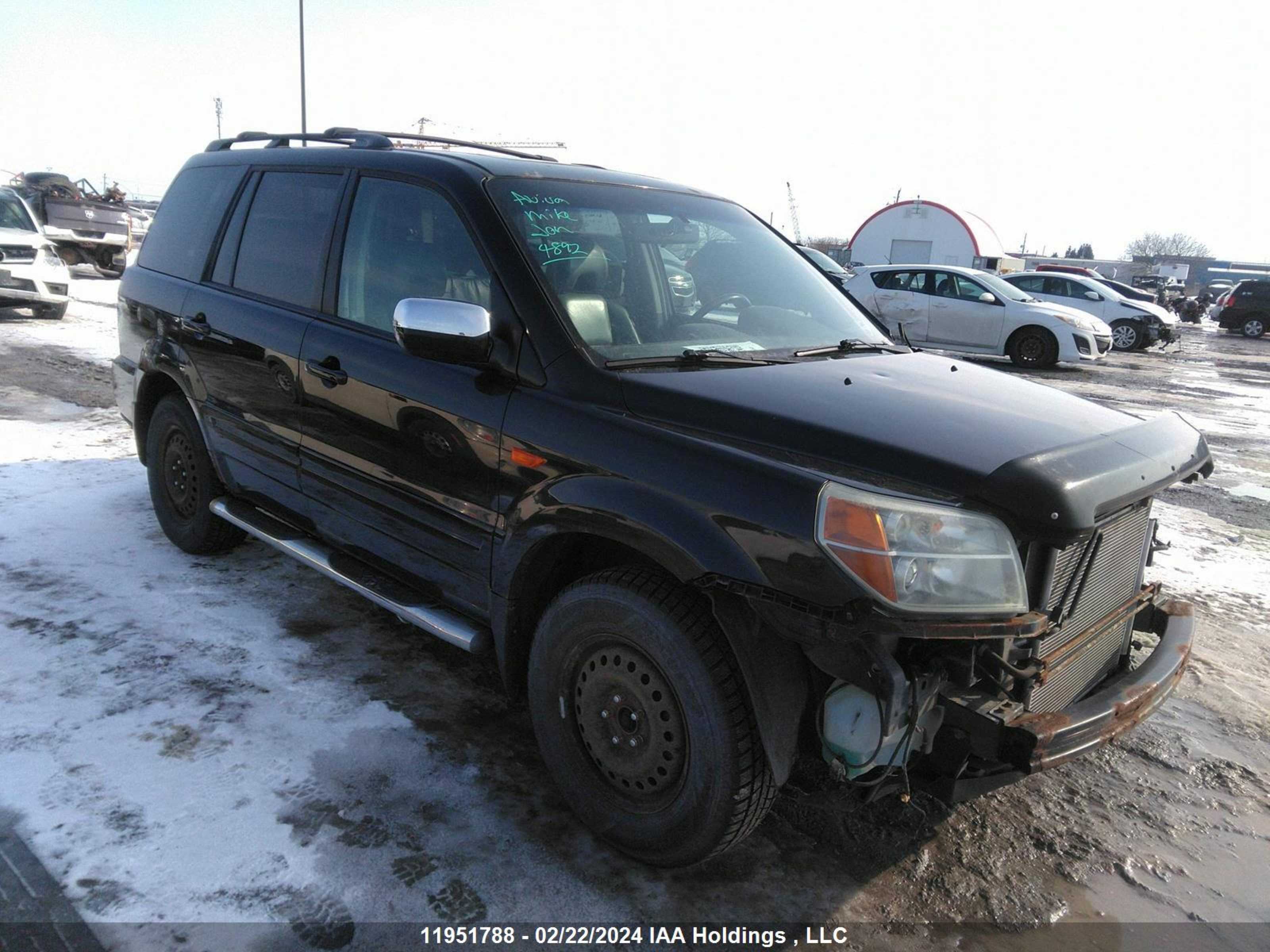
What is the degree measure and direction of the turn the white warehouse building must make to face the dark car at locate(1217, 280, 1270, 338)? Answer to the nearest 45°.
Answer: approximately 45° to its left

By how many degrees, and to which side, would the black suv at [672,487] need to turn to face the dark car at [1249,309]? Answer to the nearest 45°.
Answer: approximately 90° to its left

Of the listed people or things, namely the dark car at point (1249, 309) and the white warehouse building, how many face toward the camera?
1

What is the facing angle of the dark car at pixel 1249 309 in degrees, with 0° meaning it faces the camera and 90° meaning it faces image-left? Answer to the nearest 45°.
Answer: approximately 270°

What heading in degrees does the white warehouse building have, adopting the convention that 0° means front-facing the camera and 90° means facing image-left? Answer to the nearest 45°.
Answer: approximately 0°

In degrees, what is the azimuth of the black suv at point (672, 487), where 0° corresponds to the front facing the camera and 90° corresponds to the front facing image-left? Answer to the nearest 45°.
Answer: approximately 315°

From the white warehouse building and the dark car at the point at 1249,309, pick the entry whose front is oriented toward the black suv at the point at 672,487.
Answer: the white warehouse building

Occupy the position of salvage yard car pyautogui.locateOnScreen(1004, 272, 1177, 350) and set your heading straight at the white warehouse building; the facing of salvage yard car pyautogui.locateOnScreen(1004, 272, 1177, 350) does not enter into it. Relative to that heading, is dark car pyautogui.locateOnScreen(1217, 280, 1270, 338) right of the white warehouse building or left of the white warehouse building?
right

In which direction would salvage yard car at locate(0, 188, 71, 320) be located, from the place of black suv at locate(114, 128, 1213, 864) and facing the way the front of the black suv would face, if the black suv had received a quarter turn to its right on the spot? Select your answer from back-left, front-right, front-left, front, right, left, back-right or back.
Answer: right

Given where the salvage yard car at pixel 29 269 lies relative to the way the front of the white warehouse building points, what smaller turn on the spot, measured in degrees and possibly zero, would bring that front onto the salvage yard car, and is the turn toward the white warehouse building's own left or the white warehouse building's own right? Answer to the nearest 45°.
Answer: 0° — it already faces it

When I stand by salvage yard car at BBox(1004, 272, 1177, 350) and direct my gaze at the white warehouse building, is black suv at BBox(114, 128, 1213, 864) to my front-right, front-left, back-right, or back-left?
back-left
